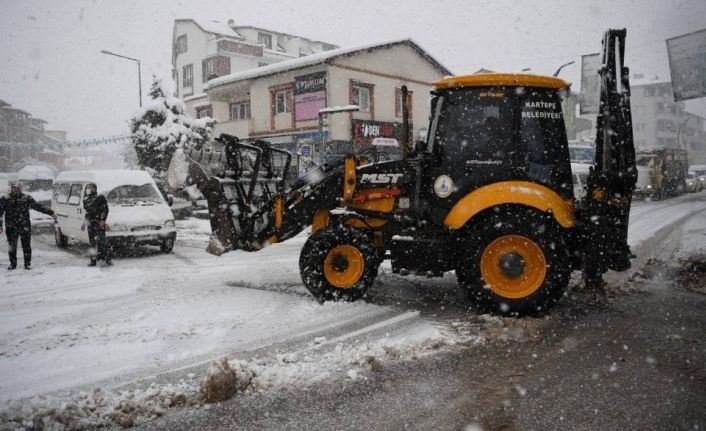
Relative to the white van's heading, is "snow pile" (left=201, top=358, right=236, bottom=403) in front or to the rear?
in front

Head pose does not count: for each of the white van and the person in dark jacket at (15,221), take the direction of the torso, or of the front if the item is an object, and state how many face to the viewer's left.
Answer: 0

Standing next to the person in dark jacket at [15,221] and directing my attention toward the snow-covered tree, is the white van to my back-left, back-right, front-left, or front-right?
front-right

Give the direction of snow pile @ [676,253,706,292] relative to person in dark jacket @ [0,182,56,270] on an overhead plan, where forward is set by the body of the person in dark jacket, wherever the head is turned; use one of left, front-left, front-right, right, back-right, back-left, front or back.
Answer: front-left

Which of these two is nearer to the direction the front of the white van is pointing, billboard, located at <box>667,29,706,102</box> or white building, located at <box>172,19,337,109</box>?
the billboard

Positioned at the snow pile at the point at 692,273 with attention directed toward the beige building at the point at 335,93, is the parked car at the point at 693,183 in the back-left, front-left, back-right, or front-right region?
front-right

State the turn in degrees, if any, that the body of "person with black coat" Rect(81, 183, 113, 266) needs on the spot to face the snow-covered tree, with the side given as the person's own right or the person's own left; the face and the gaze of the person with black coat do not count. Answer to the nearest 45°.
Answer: approximately 135° to the person's own right

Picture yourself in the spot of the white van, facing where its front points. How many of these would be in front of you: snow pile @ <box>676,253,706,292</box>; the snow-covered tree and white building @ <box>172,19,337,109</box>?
1

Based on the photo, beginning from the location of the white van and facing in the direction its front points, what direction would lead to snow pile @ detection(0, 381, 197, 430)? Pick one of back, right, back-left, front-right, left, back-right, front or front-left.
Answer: front-right

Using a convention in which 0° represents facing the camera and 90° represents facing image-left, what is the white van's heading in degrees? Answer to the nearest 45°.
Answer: approximately 315°
